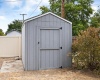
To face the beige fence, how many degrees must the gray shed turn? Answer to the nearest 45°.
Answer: approximately 135° to its right

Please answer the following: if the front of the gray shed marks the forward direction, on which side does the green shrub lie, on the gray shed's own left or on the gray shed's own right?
on the gray shed's own left

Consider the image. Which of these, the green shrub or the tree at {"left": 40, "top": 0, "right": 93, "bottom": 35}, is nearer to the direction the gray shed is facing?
the green shrub

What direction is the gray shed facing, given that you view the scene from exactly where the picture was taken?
facing the viewer

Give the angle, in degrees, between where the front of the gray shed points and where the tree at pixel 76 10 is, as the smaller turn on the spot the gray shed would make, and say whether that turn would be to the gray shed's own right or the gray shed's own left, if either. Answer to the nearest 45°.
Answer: approximately 180°
